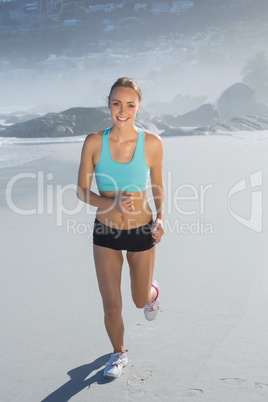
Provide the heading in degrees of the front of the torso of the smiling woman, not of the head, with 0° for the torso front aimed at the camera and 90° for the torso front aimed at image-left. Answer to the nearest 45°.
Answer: approximately 0°
